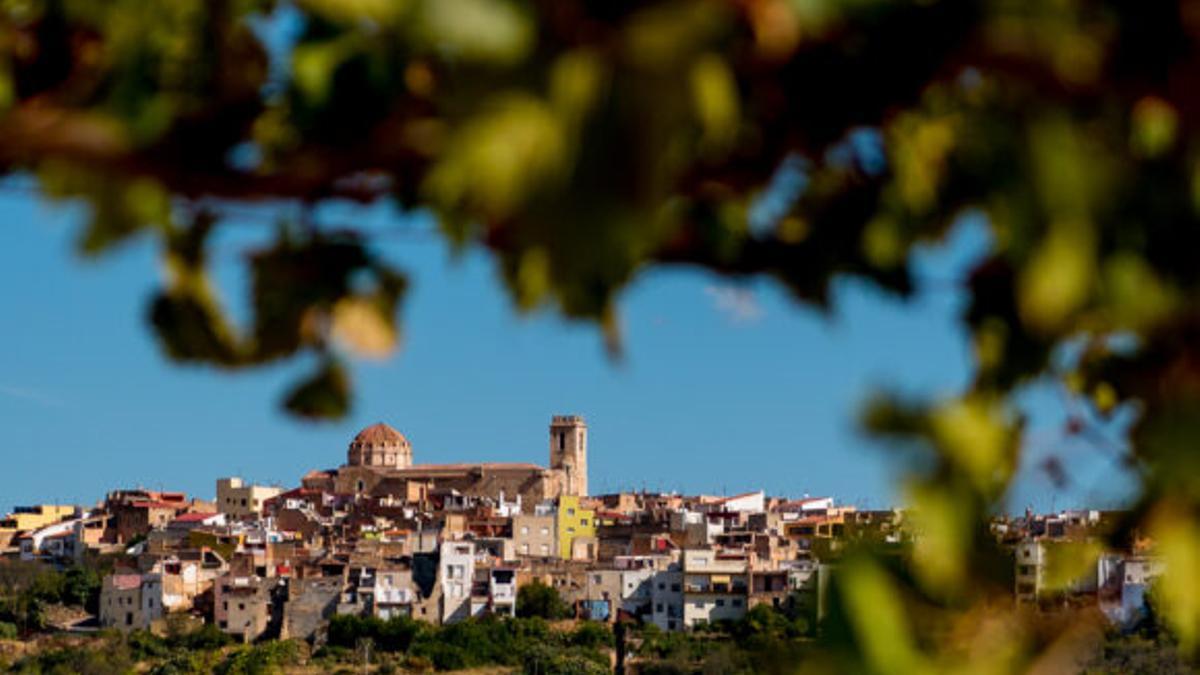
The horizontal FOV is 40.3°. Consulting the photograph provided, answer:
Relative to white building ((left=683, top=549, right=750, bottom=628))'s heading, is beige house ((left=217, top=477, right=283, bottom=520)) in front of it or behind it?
behind

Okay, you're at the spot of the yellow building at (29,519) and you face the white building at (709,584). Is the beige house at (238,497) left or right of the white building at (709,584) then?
left

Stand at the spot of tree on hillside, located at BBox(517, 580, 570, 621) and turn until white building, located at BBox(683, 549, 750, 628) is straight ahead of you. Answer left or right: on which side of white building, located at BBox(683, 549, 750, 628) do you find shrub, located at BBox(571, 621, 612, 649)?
right

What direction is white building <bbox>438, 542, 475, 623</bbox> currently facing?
toward the camera

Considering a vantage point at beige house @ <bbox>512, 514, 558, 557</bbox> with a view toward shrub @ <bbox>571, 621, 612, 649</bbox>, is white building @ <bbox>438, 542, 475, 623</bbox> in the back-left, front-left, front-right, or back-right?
front-right

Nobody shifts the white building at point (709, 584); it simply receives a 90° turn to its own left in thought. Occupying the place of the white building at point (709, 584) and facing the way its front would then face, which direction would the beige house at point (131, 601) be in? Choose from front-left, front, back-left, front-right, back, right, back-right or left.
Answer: back

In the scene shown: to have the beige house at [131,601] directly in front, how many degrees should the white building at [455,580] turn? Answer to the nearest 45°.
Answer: approximately 90° to its right

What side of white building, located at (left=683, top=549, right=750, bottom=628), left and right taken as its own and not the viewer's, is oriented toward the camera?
front

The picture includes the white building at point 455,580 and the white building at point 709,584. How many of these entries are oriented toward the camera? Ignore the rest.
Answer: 2

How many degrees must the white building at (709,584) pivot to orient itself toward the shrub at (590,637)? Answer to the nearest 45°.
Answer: approximately 90° to its right

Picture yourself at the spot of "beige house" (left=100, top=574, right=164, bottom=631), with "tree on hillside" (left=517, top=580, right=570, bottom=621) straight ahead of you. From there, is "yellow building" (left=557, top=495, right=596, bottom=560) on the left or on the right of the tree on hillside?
left

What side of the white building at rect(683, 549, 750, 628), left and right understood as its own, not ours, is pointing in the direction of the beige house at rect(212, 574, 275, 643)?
right

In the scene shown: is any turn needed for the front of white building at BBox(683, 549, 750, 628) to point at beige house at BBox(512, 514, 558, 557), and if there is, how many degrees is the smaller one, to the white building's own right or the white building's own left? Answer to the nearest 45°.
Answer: approximately 135° to the white building's own right
